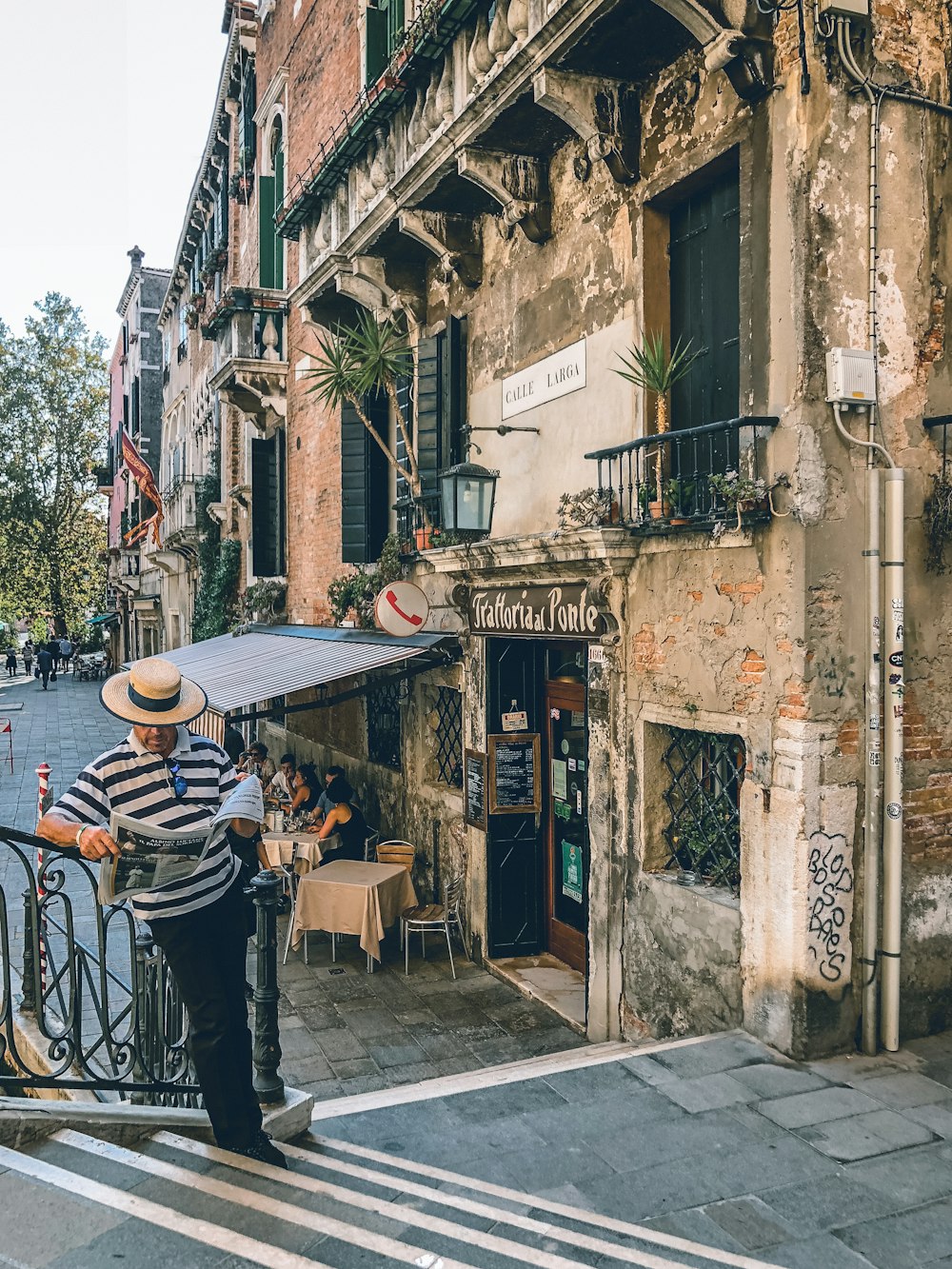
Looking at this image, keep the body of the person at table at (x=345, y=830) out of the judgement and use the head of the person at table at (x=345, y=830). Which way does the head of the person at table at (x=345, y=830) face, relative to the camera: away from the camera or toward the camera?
away from the camera

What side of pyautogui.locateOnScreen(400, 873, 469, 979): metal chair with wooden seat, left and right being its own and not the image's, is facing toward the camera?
left

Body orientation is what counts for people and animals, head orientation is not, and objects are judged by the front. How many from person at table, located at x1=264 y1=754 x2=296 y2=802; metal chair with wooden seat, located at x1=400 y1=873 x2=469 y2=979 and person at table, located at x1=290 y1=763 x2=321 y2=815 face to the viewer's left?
2

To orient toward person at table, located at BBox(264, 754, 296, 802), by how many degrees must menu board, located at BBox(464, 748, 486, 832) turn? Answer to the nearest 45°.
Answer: approximately 90° to its right

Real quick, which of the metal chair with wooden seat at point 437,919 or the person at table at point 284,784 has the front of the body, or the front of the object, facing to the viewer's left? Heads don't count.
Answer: the metal chair with wooden seat

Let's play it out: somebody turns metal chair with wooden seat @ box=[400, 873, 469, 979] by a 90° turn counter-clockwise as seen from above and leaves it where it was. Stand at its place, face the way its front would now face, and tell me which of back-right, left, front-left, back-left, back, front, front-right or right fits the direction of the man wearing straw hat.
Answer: front

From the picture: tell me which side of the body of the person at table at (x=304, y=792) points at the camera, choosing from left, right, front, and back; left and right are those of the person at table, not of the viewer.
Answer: left

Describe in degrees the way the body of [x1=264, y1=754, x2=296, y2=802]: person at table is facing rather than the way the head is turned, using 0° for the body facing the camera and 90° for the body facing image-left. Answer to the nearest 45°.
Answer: approximately 315°

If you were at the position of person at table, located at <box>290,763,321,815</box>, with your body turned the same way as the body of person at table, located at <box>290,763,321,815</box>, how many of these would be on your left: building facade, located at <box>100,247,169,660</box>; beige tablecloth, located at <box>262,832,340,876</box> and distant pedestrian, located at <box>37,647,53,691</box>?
1

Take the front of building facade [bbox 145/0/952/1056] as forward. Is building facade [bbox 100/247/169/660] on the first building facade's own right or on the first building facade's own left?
on the first building facade's own right
